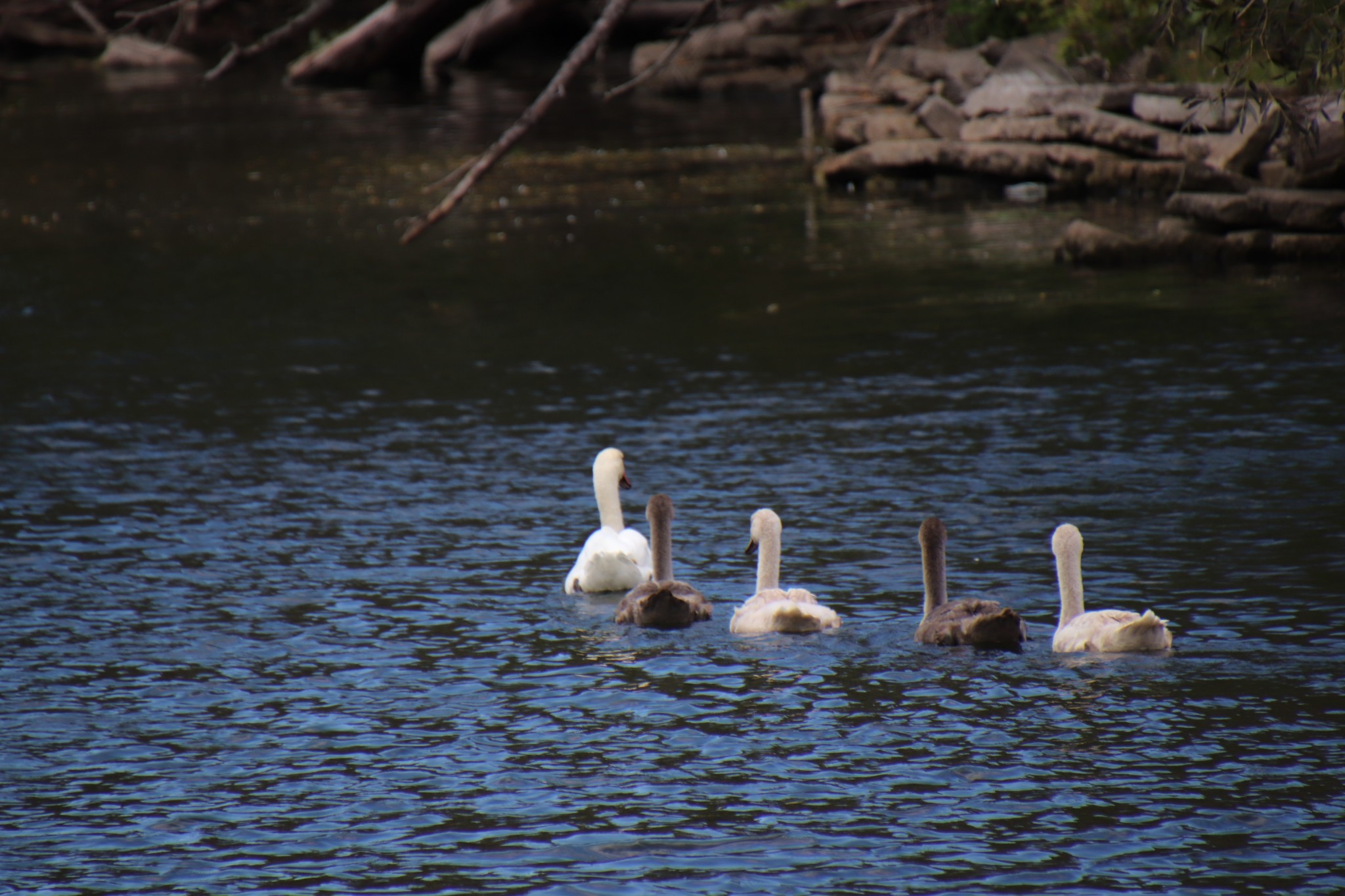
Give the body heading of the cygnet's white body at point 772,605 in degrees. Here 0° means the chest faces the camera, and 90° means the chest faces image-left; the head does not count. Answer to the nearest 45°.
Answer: approximately 135°

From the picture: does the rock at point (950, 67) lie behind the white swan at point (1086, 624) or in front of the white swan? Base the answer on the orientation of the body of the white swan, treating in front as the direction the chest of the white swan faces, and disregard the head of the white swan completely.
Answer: in front

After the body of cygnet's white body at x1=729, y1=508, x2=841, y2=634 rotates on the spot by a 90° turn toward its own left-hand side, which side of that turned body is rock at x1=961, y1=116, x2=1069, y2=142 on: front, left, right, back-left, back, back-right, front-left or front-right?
back-right

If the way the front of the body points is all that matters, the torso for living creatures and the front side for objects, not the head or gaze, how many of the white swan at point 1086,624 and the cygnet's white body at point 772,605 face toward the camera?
0

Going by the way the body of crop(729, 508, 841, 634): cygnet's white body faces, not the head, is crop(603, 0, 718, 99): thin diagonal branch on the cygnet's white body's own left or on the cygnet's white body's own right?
on the cygnet's white body's own left

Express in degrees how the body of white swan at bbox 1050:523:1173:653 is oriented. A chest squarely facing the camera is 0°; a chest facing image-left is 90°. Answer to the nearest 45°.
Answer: approximately 135°

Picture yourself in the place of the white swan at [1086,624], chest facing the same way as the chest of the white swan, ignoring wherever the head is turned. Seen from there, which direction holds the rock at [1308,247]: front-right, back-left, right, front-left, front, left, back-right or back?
front-right

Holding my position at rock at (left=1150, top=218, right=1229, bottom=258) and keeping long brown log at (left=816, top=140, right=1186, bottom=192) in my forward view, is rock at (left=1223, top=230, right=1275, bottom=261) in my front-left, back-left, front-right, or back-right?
back-right

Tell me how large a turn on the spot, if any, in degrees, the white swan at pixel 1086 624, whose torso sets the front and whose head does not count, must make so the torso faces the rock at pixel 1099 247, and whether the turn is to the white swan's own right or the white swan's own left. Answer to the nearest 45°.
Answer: approximately 45° to the white swan's own right

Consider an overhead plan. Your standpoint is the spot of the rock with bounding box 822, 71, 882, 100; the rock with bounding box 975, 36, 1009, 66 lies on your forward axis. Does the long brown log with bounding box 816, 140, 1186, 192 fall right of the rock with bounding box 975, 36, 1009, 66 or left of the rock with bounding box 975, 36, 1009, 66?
right

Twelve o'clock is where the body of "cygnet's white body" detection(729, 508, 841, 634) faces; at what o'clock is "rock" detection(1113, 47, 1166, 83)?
The rock is roughly at 2 o'clock from the cygnet's white body.

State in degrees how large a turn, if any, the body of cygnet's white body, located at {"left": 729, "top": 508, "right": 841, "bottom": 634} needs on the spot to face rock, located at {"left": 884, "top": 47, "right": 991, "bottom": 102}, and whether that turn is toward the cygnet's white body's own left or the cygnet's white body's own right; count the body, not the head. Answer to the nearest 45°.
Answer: approximately 45° to the cygnet's white body's own right
